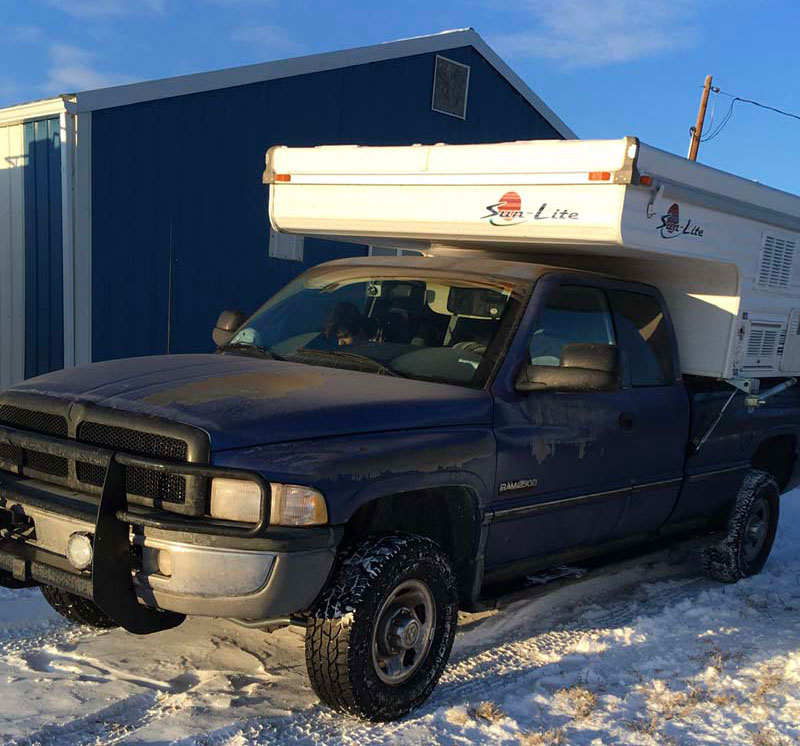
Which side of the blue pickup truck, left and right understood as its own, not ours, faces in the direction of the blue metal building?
right

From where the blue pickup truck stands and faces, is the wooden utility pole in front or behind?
behind

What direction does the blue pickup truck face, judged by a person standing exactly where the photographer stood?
facing the viewer and to the left of the viewer

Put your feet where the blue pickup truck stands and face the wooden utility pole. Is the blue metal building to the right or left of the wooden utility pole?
left
